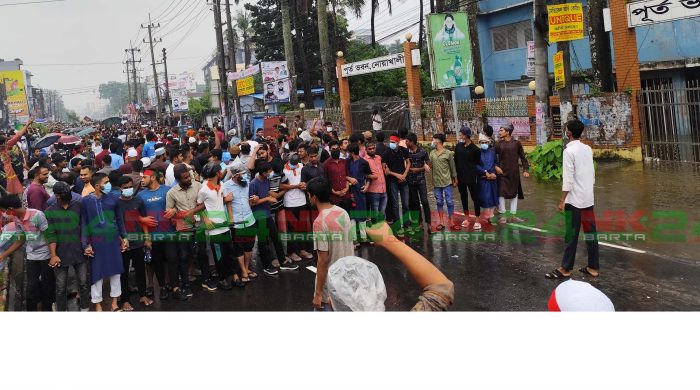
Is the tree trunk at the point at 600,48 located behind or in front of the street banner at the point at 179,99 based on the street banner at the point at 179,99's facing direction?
in front

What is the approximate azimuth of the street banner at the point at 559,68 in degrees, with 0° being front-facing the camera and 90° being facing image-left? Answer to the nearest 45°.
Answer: approximately 0°

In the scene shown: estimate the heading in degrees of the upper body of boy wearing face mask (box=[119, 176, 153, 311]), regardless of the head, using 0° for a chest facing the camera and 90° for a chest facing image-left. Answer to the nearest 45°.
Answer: approximately 0°

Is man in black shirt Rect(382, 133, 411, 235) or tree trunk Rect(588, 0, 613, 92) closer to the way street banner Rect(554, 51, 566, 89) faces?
the man in black shirt
